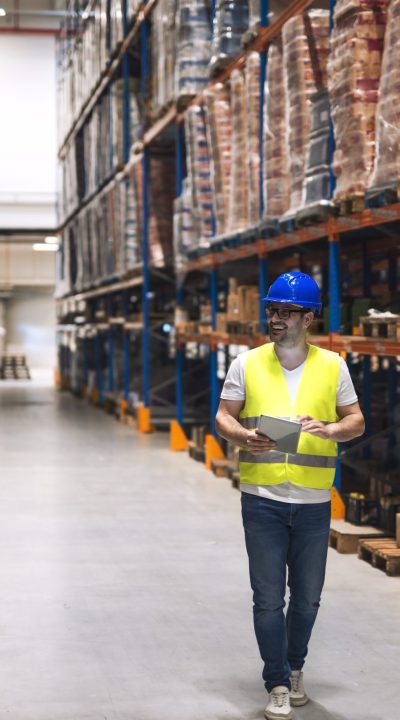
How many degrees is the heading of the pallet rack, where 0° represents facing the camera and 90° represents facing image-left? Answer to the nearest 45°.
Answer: approximately 45°

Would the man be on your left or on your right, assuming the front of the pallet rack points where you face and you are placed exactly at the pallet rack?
on your left

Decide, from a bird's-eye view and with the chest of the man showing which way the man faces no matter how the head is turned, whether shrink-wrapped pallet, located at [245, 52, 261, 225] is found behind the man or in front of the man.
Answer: behind

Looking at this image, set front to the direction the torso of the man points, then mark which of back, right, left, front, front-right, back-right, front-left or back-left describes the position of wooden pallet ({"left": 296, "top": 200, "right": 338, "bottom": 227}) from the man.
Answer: back

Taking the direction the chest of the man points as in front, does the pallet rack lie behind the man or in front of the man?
behind

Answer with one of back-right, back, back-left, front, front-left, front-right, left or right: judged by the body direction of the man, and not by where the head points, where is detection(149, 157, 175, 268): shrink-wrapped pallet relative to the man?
back
